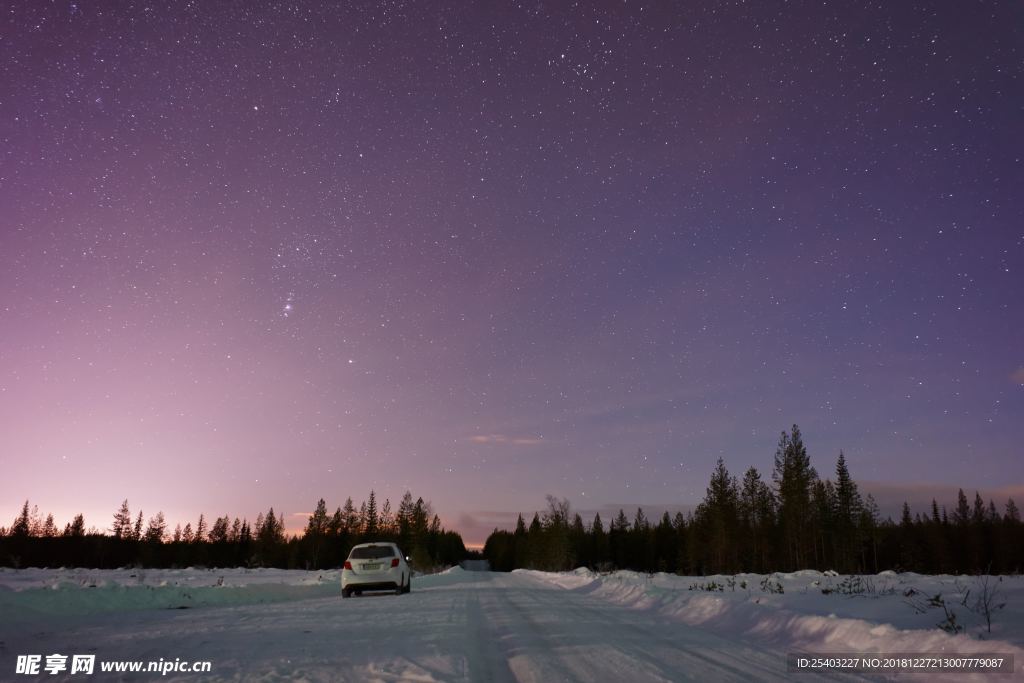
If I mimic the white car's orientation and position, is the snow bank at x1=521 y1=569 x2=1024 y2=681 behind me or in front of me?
behind

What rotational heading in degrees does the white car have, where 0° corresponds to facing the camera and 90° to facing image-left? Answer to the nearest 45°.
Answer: approximately 180°
